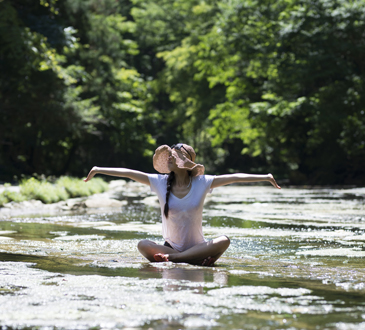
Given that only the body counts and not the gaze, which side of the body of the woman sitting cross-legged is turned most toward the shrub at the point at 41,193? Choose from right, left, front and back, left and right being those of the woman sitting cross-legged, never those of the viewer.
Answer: back

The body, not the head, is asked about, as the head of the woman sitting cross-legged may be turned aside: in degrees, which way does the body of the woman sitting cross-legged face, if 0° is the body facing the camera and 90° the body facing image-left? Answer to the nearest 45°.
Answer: approximately 0°

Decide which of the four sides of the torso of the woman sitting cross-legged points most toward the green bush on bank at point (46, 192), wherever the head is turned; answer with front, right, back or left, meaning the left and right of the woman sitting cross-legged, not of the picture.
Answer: back
